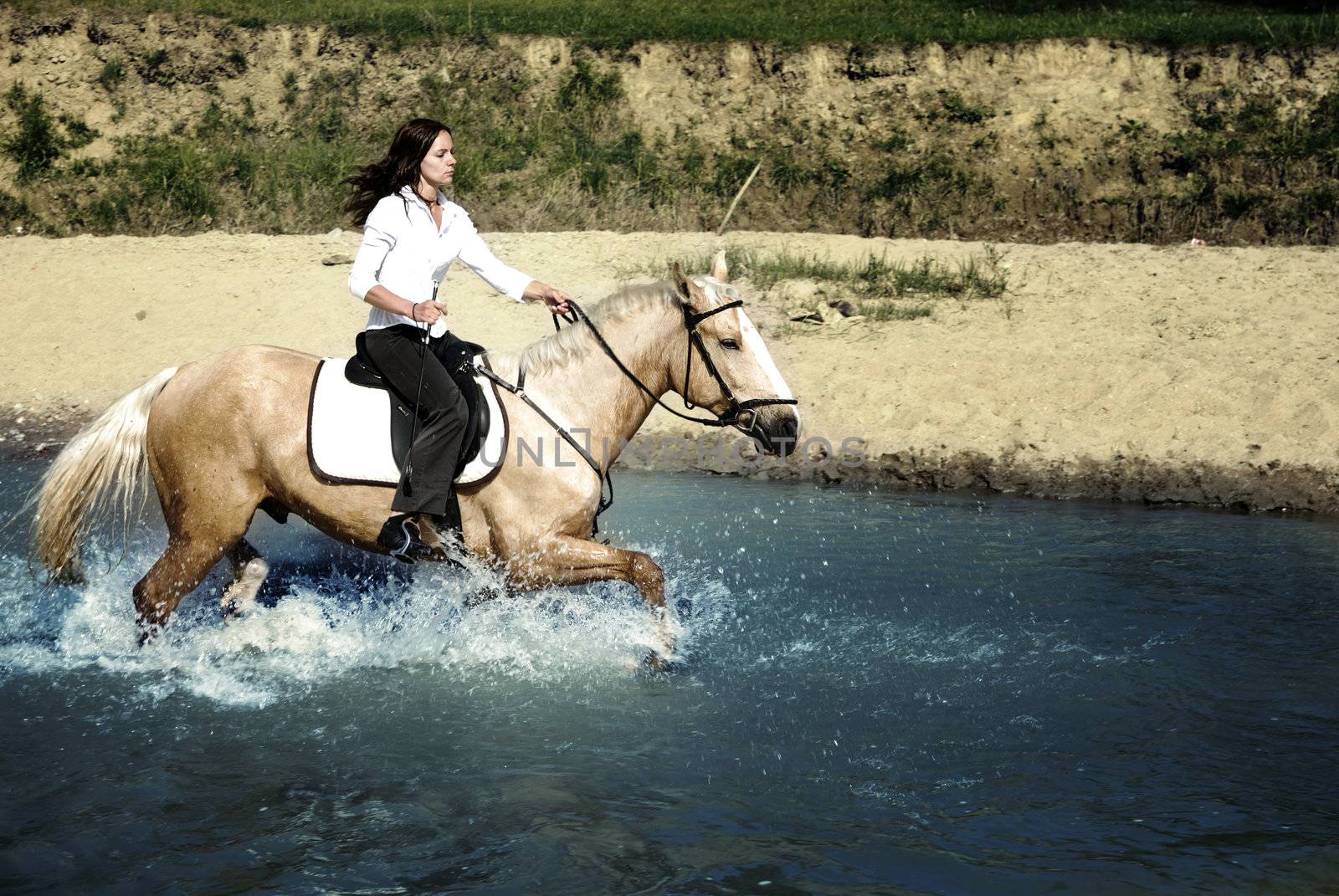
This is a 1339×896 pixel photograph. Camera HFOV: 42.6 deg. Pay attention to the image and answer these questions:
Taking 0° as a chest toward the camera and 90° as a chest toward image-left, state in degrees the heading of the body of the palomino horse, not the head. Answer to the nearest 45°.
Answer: approximately 270°

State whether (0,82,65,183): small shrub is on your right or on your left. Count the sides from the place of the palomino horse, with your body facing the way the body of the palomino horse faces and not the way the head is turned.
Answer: on your left

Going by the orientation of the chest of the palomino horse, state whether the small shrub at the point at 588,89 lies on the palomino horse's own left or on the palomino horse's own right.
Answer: on the palomino horse's own left

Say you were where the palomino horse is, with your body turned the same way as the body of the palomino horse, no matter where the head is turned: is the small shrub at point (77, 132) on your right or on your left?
on your left

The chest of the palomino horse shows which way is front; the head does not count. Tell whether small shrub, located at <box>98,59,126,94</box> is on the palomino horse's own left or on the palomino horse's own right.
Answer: on the palomino horse's own left
